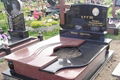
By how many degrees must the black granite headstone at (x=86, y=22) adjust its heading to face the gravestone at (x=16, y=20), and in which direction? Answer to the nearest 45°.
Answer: approximately 90° to its right

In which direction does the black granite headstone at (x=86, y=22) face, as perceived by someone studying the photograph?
facing the viewer and to the left of the viewer
